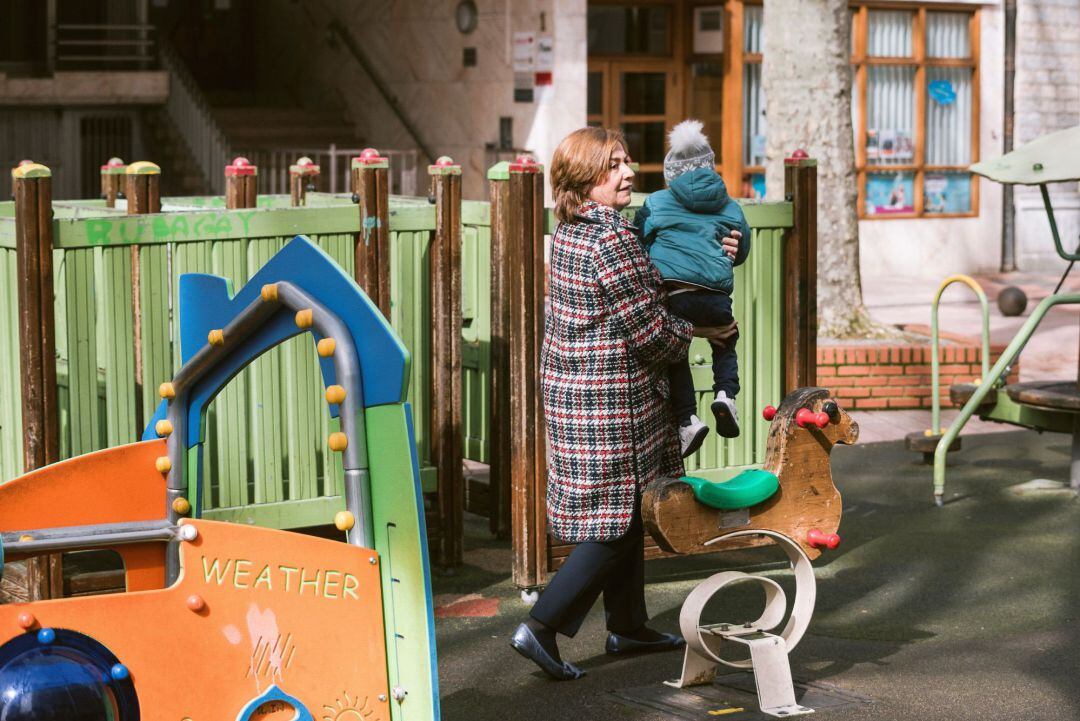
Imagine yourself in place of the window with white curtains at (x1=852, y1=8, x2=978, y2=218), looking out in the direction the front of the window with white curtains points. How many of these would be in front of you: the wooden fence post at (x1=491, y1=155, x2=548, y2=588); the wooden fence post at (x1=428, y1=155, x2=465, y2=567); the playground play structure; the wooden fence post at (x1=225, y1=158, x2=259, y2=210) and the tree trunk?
5

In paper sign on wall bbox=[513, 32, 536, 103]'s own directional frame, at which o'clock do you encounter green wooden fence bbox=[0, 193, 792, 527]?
The green wooden fence is roughly at 12 o'clock from the paper sign on wall.

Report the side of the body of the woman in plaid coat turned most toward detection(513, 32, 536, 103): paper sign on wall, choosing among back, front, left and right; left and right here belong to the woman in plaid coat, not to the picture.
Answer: left

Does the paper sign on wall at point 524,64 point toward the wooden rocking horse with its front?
yes

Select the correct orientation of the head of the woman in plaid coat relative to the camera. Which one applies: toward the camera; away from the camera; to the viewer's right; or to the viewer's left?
to the viewer's right

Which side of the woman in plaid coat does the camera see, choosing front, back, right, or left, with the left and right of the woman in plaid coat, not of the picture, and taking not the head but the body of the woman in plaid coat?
right

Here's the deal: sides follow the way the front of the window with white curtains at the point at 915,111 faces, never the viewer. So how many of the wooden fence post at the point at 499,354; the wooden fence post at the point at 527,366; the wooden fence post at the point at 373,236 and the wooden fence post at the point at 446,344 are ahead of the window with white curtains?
4

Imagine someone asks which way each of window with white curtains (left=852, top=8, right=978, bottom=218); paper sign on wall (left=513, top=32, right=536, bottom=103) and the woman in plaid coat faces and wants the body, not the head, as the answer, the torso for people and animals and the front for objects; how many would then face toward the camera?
2

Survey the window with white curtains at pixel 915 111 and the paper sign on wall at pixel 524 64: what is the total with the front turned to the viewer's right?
0

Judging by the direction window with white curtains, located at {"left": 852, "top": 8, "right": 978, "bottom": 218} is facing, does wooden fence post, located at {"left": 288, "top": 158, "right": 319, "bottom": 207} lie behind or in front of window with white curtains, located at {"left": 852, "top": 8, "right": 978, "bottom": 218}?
in front

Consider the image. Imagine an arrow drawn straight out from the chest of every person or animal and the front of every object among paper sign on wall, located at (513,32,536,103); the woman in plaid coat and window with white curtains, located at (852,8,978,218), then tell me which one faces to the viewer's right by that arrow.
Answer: the woman in plaid coat

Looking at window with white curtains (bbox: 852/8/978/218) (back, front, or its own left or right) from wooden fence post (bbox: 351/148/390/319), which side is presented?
front

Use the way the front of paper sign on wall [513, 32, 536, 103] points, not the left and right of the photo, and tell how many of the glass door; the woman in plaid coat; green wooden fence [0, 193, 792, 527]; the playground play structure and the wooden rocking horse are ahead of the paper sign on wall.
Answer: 4
